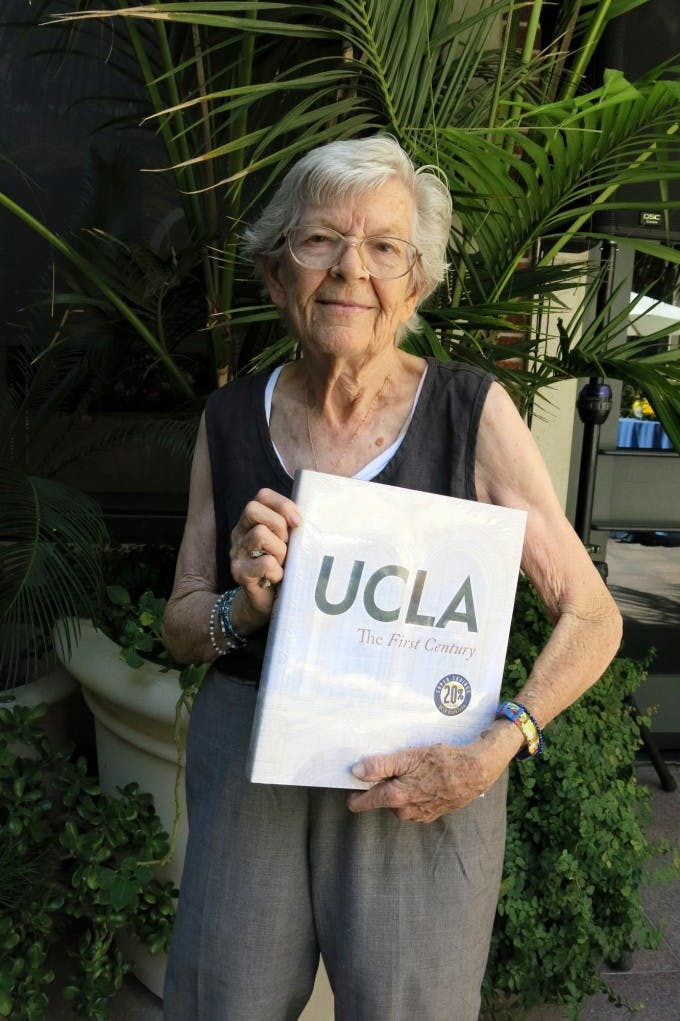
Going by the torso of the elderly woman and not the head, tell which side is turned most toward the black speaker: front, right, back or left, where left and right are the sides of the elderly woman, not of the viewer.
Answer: back

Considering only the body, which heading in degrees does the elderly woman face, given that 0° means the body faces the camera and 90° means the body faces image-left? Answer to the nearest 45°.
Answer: approximately 0°

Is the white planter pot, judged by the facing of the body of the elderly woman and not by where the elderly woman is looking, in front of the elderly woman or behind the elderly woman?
behind

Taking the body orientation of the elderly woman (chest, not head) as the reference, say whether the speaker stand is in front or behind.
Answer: behind

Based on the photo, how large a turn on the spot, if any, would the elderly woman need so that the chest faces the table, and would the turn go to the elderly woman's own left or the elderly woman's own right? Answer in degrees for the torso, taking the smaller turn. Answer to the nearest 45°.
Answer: approximately 135° to the elderly woman's own left

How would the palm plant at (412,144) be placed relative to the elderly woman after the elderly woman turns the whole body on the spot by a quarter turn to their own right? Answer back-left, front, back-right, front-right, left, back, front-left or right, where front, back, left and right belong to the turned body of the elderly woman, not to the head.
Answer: right
